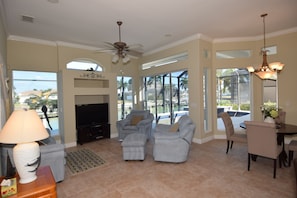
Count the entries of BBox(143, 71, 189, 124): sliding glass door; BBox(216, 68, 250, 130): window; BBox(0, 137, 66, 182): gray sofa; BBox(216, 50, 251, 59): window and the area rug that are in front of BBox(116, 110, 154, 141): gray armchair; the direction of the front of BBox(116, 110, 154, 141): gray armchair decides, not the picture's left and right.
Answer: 2

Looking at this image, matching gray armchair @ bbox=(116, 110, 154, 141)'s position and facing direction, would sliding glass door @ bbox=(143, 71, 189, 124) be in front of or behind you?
behind

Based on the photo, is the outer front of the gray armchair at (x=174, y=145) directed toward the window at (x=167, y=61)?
no

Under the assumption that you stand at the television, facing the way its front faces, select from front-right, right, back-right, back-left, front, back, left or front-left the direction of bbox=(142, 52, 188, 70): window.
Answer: front-left

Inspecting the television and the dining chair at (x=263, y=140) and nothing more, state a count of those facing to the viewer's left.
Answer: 0

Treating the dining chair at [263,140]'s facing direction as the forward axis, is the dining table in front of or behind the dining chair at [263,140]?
in front

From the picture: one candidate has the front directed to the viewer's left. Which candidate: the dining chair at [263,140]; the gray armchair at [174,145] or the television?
the gray armchair

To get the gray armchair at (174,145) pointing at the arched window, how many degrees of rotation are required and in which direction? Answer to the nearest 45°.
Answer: approximately 45° to its right

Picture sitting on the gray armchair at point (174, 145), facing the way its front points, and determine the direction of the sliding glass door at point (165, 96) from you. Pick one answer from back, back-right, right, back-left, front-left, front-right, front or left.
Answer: right

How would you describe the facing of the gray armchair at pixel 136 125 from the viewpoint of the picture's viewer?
facing the viewer and to the left of the viewer

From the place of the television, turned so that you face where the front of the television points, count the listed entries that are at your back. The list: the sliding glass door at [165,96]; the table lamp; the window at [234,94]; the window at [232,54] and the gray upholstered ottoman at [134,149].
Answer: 0

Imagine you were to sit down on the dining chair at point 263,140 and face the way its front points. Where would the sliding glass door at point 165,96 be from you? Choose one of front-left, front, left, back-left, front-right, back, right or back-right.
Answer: left

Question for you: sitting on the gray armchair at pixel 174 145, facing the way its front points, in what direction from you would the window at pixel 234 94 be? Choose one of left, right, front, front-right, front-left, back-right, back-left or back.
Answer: back-right

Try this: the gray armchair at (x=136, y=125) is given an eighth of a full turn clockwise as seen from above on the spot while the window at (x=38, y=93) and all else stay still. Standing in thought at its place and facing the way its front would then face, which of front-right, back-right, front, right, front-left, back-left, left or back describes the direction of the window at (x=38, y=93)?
front

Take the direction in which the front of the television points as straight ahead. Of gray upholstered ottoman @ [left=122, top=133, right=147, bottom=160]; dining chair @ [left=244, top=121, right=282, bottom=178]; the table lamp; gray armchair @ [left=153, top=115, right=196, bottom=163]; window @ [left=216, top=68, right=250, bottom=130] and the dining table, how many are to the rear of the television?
0

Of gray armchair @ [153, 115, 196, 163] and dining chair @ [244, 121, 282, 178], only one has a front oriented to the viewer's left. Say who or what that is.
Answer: the gray armchair

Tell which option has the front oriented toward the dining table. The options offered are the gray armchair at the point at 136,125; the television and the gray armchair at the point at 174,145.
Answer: the television

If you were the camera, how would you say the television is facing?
facing the viewer and to the right of the viewer

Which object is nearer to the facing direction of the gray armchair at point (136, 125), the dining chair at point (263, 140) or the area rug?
the area rug

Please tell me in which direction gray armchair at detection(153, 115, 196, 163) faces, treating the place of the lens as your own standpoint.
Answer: facing to the left of the viewer

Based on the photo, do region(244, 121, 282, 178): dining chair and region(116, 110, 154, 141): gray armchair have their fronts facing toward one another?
no

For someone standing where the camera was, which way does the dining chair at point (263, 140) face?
facing away from the viewer and to the right of the viewer

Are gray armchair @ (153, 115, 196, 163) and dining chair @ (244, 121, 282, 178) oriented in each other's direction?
no
